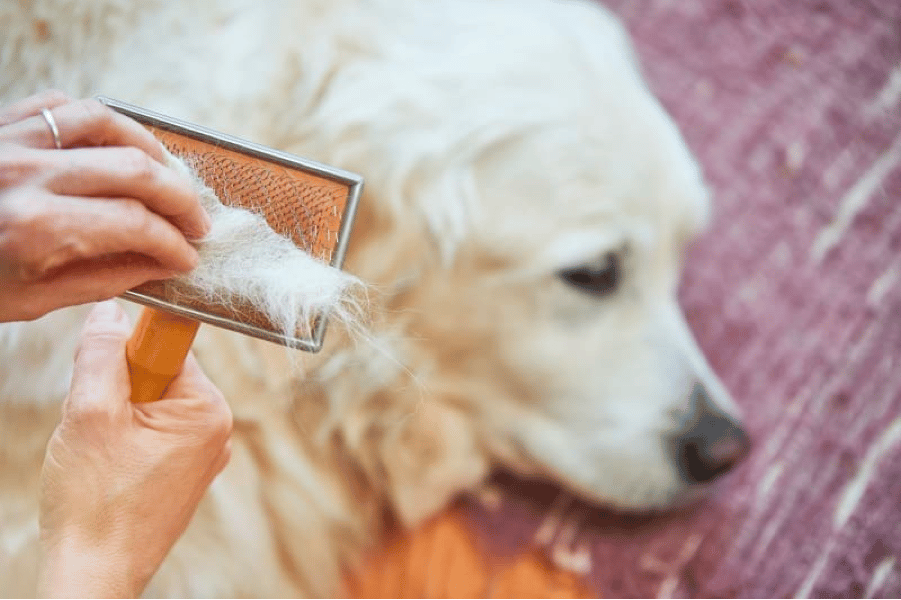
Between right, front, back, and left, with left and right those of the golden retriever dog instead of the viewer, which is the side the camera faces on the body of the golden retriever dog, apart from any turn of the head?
right
